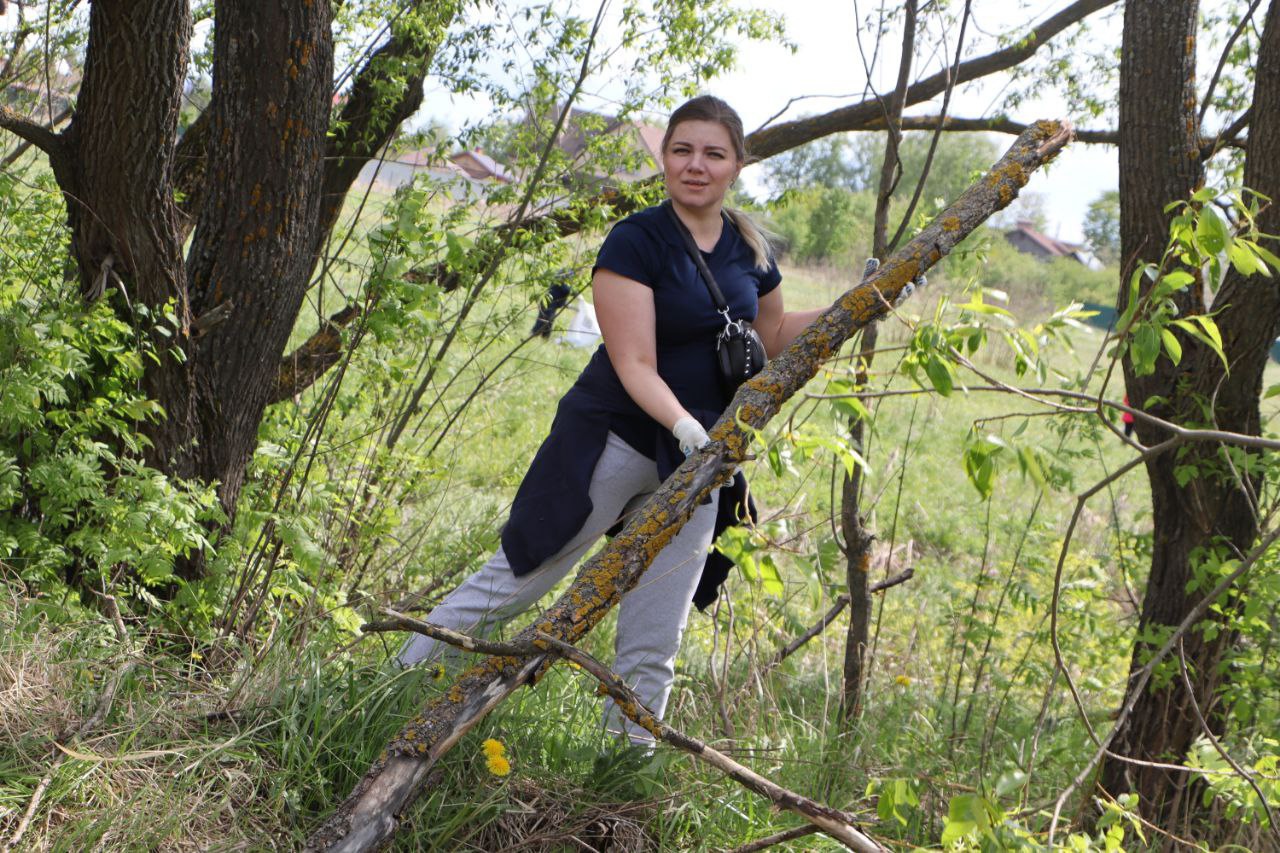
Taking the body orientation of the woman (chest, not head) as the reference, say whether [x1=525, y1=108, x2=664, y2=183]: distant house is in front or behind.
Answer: behind

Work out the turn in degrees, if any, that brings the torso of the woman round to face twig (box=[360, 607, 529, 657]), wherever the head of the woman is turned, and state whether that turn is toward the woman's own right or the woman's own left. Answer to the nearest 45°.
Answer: approximately 45° to the woman's own right

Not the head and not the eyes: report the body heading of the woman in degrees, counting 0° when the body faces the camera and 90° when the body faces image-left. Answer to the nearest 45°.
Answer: approximately 315°

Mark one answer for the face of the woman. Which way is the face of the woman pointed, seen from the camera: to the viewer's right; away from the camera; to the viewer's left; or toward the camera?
toward the camera

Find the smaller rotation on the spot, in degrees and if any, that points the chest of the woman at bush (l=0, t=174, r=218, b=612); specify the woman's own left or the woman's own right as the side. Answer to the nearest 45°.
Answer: approximately 135° to the woman's own right

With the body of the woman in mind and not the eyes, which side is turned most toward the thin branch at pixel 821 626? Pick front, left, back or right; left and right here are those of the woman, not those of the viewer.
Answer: left

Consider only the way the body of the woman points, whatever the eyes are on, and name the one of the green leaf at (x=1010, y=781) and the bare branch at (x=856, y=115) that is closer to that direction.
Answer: the green leaf

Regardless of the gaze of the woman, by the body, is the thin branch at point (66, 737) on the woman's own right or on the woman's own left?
on the woman's own right

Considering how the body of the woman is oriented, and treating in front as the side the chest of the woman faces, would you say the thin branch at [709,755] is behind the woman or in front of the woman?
in front

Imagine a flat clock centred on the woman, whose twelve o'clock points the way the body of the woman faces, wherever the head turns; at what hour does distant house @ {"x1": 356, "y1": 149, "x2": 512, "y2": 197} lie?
The distant house is roughly at 7 o'clock from the woman.
